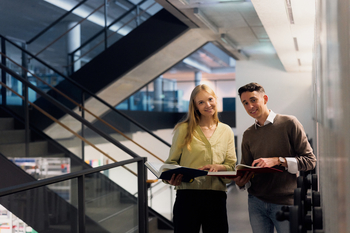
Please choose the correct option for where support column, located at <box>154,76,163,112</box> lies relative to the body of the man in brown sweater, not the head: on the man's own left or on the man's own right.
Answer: on the man's own right

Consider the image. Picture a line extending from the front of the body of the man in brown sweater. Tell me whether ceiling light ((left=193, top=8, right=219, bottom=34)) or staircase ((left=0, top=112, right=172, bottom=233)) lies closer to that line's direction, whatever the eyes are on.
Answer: the staircase

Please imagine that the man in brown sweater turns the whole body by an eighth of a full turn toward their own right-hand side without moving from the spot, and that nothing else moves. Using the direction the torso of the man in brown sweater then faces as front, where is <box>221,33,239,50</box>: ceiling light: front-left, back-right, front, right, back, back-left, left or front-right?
right

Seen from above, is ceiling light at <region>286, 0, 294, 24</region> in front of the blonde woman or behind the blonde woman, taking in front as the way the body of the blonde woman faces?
behind

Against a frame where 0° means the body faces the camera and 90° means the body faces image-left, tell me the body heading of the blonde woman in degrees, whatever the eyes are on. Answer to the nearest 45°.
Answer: approximately 0°

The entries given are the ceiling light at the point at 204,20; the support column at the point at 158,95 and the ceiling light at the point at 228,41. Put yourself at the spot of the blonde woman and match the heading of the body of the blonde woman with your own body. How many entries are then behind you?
3

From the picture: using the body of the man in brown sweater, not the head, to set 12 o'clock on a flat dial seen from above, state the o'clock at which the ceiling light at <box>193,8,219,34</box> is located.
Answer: The ceiling light is roughly at 4 o'clock from the man in brown sweater.

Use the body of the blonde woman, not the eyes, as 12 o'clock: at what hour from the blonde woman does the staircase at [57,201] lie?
The staircase is roughly at 4 o'clock from the blonde woman.

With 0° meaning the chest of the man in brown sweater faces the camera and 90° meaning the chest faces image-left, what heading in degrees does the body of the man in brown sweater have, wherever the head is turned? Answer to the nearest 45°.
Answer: approximately 45°
